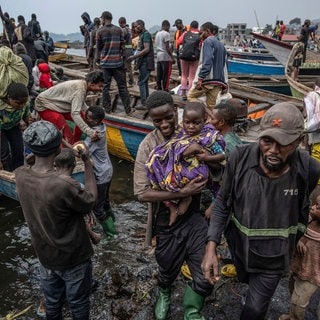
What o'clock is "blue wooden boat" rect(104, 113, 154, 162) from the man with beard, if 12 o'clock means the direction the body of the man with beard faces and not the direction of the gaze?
The blue wooden boat is roughly at 5 o'clock from the man with beard.

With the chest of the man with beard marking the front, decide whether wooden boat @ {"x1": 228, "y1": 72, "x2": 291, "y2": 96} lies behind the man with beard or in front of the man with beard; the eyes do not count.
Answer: behind

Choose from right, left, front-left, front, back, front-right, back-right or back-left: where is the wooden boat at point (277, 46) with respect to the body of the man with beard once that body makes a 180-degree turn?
front

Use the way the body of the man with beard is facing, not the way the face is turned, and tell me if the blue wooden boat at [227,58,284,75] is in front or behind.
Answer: behind

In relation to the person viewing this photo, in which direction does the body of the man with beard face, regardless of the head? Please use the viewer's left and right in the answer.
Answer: facing the viewer
